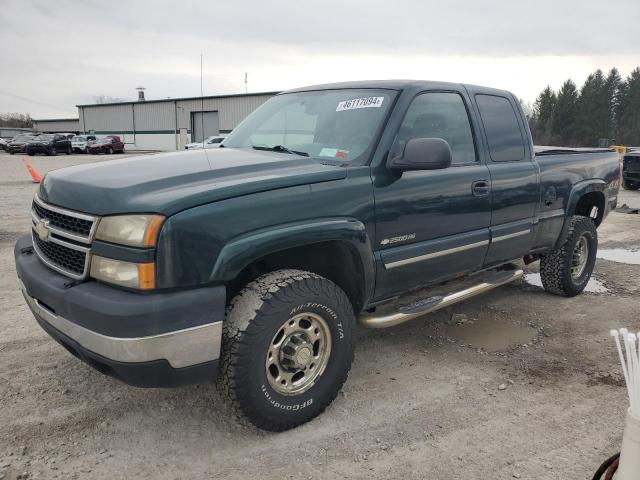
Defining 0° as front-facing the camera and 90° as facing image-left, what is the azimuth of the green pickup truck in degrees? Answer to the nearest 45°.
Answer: approximately 45°

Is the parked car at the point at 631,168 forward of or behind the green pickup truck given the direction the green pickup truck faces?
behind

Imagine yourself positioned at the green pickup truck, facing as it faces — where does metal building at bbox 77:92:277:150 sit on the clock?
The metal building is roughly at 4 o'clock from the green pickup truck.

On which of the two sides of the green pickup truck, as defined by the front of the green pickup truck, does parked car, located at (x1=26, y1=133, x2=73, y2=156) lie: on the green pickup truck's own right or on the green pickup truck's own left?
on the green pickup truck's own right

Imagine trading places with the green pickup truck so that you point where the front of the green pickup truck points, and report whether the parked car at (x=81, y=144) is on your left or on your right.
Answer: on your right

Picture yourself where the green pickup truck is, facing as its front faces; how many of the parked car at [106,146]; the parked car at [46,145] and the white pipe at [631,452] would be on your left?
1

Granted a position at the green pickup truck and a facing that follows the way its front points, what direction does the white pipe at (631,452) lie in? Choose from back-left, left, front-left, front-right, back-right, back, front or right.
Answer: left

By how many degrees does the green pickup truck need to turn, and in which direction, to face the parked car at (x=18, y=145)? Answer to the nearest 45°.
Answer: approximately 90° to its right

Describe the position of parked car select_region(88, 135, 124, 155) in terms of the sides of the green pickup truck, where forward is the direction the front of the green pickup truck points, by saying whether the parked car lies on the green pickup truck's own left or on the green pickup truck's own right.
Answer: on the green pickup truck's own right
